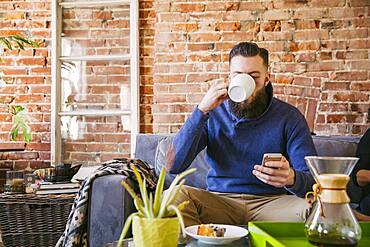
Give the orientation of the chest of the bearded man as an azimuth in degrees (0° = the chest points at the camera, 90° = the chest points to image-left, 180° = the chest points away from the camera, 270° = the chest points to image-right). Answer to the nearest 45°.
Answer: approximately 0°

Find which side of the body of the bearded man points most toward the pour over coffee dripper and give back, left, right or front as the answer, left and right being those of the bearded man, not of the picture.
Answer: front

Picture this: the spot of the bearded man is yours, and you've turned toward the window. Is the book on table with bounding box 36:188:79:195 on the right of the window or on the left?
left

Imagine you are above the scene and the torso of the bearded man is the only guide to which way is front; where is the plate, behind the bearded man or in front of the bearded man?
in front

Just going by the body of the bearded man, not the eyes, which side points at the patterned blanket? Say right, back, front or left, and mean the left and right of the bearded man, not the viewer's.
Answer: right

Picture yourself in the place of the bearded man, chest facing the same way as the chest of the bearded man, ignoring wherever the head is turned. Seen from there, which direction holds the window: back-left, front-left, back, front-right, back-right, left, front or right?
back-right

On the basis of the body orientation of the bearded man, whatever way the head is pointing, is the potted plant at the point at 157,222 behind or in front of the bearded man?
in front
